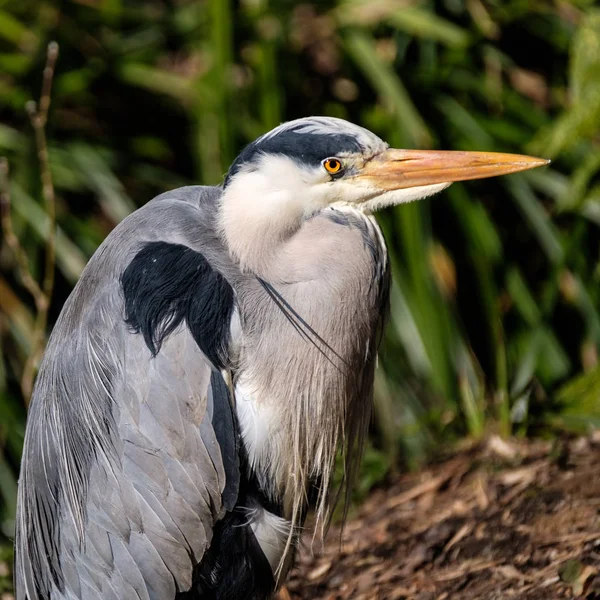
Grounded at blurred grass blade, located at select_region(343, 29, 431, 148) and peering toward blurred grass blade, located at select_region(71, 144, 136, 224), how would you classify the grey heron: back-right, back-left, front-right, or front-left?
front-left

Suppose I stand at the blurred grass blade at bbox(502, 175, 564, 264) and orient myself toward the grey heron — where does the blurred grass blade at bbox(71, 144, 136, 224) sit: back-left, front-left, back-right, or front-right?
front-right

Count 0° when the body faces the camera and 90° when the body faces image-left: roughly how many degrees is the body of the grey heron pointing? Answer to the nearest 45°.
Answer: approximately 270°

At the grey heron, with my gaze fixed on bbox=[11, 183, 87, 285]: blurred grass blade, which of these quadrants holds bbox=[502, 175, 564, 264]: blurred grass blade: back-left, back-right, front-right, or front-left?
front-right
